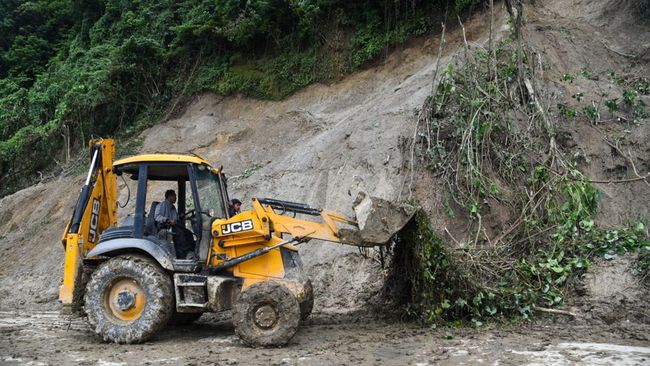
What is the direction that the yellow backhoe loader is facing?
to the viewer's right

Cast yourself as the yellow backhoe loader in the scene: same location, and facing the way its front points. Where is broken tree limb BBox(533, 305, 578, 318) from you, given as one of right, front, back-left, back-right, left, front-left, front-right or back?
front
